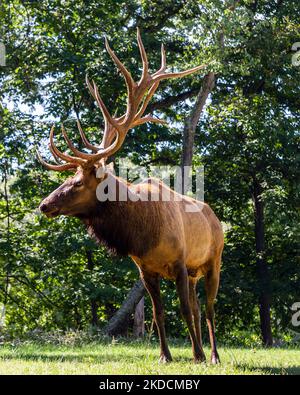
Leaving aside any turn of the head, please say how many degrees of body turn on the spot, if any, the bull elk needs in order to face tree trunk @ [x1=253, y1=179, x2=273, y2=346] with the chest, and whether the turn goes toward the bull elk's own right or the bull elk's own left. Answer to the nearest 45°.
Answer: approximately 135° to the bull elk's own right

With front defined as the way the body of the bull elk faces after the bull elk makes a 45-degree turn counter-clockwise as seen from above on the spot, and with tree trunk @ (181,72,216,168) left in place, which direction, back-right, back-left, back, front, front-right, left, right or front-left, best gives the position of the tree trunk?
back

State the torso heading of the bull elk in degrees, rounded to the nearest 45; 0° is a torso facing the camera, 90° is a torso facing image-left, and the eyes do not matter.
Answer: approximately 45°

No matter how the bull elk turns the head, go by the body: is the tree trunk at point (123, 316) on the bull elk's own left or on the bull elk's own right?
on the bull elk's own right
